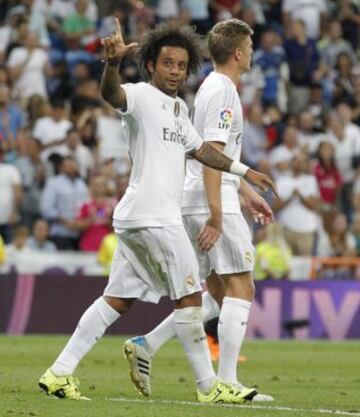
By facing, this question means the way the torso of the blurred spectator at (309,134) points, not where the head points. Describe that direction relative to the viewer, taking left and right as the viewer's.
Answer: facing the viewer

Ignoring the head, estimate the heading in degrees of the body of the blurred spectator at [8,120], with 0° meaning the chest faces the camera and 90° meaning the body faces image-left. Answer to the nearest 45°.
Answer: approximately 0°

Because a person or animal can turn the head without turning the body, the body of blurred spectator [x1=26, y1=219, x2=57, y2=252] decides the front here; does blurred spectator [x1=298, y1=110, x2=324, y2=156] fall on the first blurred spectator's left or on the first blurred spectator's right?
on the first blurred spectator's left

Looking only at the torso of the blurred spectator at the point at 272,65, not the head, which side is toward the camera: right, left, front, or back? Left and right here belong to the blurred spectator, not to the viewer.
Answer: front

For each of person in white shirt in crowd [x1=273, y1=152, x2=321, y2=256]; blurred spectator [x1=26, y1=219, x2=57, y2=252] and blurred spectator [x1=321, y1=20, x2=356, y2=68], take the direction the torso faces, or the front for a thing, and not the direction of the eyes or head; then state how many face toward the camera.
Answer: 3

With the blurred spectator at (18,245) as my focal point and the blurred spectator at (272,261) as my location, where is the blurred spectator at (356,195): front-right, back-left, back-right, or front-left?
back-right
